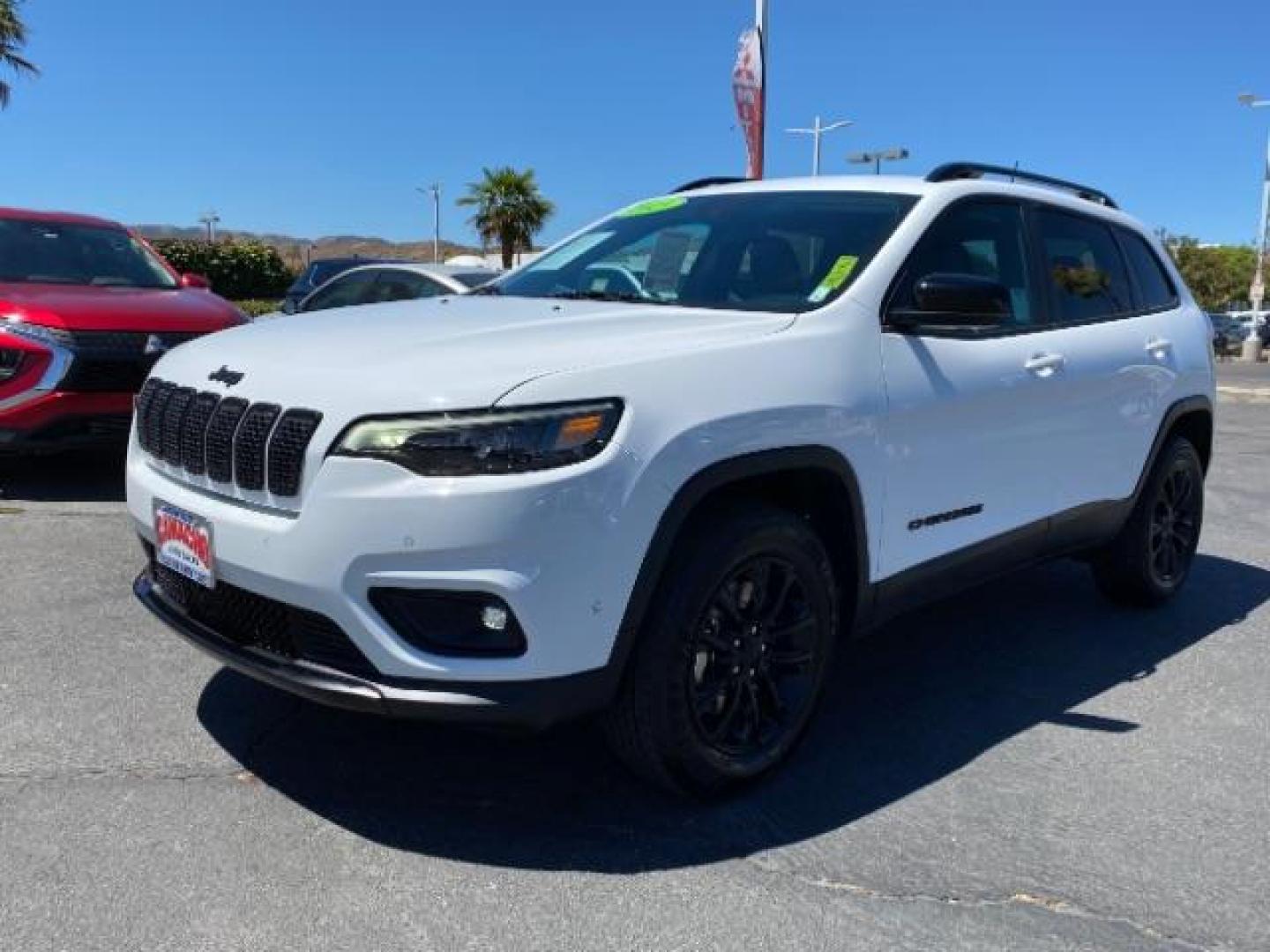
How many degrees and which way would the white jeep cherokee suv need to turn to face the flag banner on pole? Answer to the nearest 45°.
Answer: approximately 135° to its right

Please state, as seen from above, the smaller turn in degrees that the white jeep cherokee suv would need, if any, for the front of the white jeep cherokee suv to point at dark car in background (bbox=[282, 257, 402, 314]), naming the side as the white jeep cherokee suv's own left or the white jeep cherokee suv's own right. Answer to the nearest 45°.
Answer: approximately 135° to the white jeep cherokee suv's own right

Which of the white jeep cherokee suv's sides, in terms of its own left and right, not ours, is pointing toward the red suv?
right

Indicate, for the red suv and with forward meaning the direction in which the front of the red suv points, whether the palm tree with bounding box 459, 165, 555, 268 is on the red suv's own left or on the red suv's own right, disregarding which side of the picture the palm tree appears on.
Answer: on the red suv's own left

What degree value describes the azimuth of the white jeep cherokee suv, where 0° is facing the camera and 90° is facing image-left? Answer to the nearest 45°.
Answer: approximately 45°

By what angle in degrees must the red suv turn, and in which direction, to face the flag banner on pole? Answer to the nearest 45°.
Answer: approximately 90° to its left

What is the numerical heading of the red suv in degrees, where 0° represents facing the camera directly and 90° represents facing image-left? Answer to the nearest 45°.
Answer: approximately 315°

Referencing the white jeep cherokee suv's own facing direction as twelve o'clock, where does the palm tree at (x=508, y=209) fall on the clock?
The palm tree is roughly at 4 o'clock from the white jeep cherokee suv.

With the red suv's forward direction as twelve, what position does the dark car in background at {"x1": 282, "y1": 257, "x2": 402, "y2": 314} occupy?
The dark car in background is roughly at 8 o'clock from the red suv.
